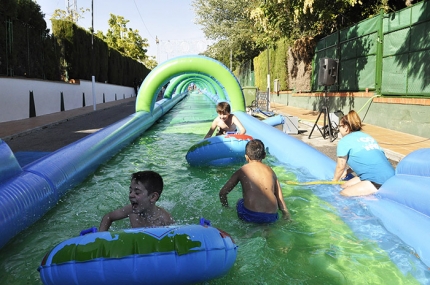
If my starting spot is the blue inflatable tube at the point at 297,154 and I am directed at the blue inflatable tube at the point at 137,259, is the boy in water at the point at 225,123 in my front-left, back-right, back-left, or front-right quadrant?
back-right

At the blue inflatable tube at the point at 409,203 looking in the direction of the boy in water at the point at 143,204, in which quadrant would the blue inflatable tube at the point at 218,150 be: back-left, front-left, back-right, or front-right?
front-right

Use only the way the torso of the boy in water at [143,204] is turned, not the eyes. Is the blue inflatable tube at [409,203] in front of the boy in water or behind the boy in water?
behind

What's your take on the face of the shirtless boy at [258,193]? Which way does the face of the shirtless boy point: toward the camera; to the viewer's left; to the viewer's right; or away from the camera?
away from the camera

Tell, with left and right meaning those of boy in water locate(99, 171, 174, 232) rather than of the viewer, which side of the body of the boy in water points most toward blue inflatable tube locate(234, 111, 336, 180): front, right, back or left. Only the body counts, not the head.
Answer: back

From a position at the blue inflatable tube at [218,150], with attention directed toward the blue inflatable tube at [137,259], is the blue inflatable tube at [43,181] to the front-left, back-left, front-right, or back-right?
front-right

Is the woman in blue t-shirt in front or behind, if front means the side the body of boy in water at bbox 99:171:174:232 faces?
behind

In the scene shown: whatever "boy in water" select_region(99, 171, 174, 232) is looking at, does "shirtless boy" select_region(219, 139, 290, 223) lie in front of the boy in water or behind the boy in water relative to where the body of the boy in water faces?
behind

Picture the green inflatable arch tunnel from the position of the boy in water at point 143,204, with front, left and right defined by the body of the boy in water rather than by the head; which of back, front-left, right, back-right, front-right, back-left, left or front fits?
back-right

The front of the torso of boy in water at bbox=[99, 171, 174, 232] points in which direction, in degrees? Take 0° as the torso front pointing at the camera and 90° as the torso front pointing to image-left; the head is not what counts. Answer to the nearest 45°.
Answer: approximately 45°

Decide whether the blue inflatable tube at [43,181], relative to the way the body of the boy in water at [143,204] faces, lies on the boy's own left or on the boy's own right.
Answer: on the boy's own right
